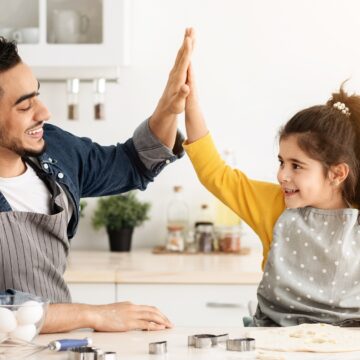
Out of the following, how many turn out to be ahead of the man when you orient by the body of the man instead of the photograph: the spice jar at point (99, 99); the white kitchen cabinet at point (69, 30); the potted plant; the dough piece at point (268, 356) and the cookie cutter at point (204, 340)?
2

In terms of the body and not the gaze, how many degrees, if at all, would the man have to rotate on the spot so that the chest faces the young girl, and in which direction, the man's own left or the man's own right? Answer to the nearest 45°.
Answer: approximately 45° to the man's own left

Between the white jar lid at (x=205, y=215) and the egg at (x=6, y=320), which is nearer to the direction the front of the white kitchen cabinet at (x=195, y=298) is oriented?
the egg

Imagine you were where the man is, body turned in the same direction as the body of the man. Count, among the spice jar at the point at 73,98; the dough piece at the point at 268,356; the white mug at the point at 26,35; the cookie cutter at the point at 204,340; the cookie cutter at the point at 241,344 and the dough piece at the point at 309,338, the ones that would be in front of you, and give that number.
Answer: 4

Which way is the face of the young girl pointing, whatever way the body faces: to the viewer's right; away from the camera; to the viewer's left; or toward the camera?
to the viewer's left

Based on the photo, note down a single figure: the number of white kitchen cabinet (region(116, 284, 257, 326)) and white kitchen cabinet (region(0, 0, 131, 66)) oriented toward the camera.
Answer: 2

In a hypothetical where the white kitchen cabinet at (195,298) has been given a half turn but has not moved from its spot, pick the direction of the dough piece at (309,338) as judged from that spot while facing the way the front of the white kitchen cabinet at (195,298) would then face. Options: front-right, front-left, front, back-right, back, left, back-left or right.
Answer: back

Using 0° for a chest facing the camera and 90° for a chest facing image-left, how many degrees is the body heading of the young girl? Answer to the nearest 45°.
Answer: approximately 45°

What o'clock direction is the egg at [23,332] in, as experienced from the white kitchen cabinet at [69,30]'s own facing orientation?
The egg is roughly at 12 o'clock from the white kitchen cabinet.

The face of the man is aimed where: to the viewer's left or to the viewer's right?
to the viewer's right

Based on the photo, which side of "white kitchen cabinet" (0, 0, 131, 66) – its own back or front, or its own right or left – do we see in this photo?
front

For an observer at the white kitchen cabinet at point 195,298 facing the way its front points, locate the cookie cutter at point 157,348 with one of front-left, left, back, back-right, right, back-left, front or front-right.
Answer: front

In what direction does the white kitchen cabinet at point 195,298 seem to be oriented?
toward the camera

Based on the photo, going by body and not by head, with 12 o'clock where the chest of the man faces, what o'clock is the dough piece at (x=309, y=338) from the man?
The dough piece is roughly at 12 o'clock from the man.
